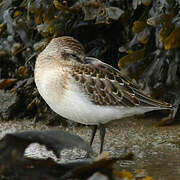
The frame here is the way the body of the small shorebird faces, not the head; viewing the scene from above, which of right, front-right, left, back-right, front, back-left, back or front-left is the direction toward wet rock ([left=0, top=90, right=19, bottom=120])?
front-right

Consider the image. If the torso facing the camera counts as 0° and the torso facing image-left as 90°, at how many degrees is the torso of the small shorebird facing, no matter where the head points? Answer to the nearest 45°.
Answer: approximately 90°
